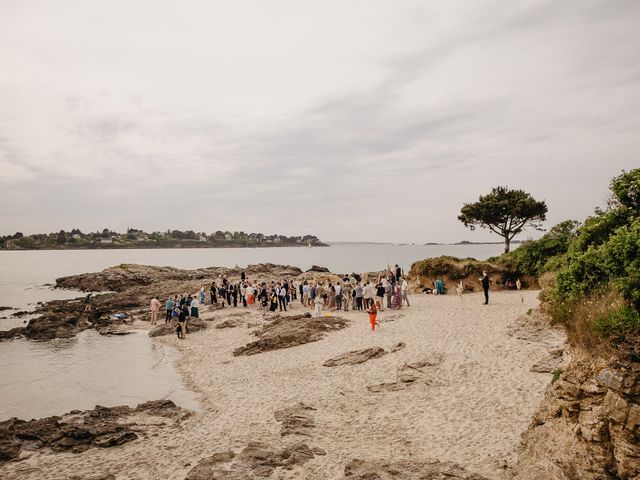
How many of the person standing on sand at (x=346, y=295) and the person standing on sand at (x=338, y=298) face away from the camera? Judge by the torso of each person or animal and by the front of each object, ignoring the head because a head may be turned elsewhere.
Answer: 2

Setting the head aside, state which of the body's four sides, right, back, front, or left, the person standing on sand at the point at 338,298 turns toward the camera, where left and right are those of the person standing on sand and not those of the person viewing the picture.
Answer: back

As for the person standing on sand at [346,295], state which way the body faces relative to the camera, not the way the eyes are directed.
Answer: away from the camera

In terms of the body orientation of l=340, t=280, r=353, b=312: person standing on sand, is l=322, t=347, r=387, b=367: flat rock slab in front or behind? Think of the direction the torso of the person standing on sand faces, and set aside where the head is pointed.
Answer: behind

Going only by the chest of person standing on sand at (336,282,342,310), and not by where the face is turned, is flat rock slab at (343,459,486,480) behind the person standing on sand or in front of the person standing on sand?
behind

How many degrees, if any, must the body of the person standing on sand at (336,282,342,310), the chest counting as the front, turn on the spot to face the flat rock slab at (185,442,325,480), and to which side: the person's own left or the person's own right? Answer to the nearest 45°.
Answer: approximately 180°

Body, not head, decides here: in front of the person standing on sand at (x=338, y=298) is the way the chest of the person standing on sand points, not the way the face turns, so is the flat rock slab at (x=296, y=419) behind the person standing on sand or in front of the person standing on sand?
behind

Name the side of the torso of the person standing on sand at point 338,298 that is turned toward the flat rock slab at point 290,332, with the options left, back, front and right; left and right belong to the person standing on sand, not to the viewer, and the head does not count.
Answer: back
